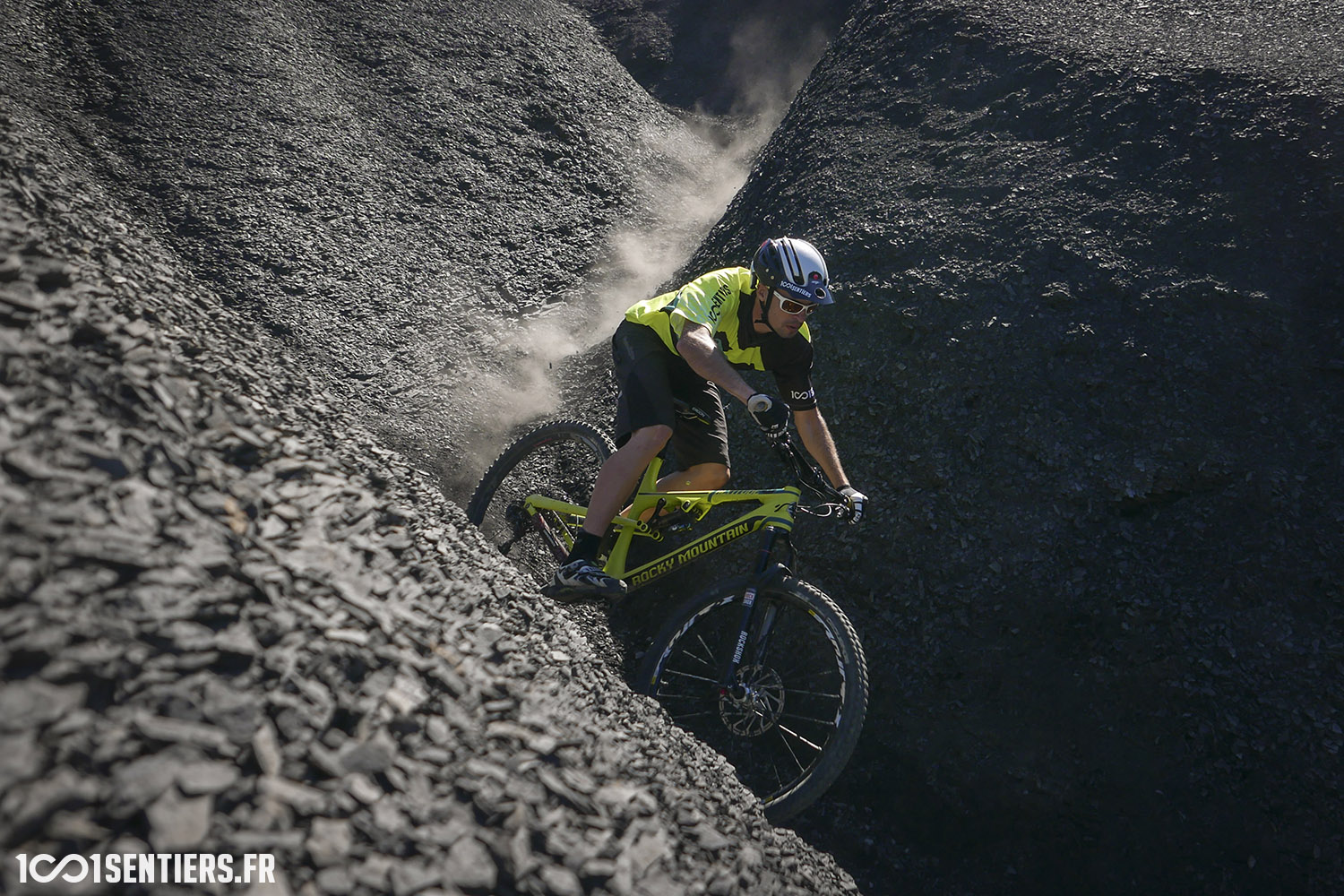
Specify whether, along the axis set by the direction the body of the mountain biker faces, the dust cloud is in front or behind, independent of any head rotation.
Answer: behind

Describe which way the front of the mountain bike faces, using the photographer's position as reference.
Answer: facing the viewer and to the right of the viewer

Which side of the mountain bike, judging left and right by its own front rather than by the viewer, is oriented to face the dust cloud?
back
